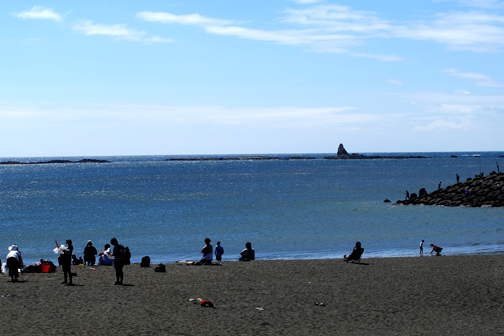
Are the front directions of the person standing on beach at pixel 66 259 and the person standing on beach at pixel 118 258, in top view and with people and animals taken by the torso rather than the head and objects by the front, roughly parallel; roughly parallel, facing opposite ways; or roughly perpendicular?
roughly parallel

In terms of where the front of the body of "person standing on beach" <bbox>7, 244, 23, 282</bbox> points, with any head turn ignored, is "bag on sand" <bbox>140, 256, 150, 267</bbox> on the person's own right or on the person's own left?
on the person's own right

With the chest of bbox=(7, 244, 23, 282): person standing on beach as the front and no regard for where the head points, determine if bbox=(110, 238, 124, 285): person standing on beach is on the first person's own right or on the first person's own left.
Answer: on the first person's own right

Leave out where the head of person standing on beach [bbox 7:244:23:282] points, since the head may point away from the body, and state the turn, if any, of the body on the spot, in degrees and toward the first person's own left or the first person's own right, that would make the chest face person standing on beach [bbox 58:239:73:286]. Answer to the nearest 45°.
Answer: approximately 135° to the first person's own right

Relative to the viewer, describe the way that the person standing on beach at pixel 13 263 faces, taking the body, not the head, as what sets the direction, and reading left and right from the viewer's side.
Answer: facing away from the viewer

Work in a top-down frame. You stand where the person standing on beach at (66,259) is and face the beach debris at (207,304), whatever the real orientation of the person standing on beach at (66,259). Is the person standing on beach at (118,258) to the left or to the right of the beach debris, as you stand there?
left
